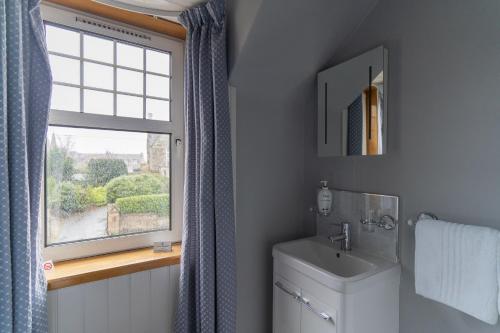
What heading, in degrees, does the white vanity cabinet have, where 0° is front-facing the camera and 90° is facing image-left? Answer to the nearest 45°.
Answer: approximately 45°

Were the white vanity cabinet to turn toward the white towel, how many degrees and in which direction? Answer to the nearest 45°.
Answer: approximately 135° to its left
